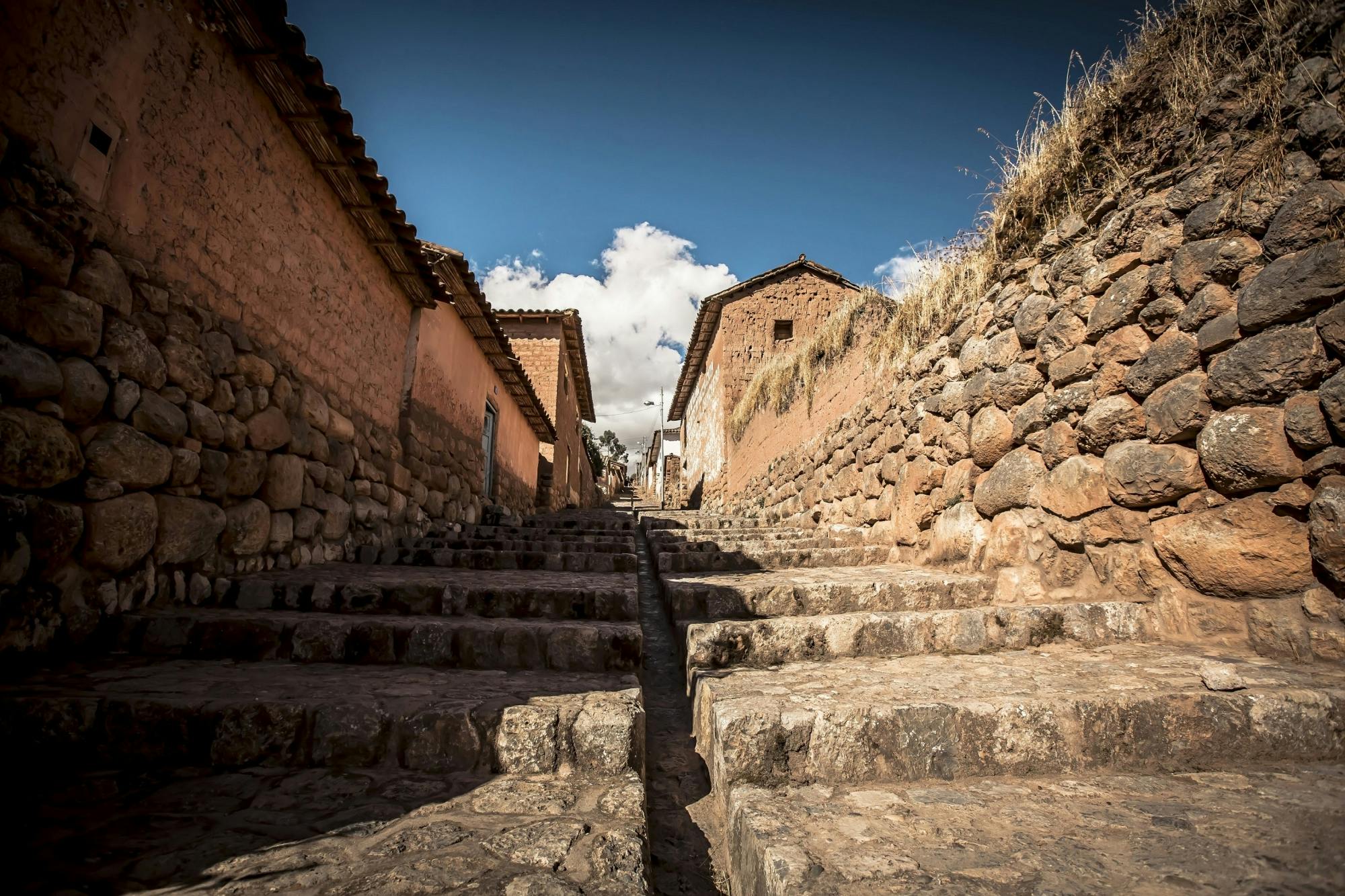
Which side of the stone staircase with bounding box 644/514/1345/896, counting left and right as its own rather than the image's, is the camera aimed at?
front

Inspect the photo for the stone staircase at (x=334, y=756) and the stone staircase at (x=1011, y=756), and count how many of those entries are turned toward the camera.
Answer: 2

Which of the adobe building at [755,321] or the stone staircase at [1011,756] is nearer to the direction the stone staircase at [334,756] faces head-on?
the stone staircase

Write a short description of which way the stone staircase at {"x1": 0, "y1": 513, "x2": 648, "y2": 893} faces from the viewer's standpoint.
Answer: facing the viewer

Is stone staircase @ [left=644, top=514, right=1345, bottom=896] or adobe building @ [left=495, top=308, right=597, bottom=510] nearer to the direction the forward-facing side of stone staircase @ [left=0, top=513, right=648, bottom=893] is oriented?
the stone staircase

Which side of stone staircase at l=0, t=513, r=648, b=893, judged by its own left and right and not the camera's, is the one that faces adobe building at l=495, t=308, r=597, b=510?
back

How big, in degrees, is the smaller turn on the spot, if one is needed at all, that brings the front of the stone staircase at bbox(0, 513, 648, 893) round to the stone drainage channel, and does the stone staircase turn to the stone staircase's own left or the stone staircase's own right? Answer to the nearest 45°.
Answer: approximately 90° to the stone staircase's own left

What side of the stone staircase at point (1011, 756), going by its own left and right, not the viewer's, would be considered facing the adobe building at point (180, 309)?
right

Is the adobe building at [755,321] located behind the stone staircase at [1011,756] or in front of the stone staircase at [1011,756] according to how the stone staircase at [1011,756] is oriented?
behind

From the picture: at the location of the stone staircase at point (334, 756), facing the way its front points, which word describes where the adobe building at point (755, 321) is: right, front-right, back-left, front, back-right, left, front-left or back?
back-left
